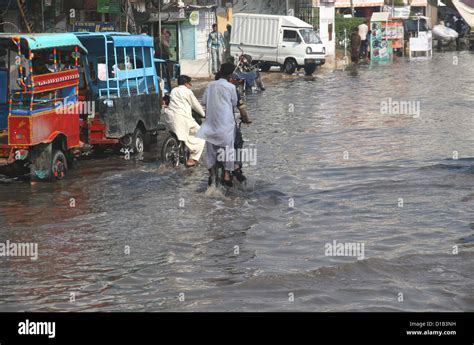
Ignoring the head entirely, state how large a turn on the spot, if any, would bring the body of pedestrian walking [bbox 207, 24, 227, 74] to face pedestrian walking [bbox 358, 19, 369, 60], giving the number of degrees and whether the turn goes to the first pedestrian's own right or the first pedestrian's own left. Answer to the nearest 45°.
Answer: approximately 135° to the first pedestrian's own left

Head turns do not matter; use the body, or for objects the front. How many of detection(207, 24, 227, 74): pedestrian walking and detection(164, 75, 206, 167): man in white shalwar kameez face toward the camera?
1

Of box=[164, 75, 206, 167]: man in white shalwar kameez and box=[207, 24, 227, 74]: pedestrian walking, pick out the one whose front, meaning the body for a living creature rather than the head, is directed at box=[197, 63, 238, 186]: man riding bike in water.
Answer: the pedestrian walking

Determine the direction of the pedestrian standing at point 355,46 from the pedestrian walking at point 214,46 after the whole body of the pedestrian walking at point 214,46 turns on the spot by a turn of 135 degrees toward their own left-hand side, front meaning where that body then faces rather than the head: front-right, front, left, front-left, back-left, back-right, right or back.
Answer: front

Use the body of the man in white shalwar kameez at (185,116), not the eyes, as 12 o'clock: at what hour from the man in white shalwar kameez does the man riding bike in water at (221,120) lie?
The man riding bike in water is roughly at 4 o'clock from the man in white shalwar kameez.

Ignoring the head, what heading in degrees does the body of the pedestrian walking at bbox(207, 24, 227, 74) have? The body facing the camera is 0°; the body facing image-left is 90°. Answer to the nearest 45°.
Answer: approximately 0°

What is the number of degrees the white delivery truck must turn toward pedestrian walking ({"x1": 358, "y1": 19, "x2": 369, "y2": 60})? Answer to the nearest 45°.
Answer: approximately 90° to its left

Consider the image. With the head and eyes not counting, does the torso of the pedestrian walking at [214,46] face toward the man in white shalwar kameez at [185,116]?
yes

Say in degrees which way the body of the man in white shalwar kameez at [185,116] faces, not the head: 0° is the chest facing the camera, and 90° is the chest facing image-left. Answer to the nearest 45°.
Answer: approximately 225°

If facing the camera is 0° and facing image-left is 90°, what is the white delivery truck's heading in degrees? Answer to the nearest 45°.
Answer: approximately 315°
